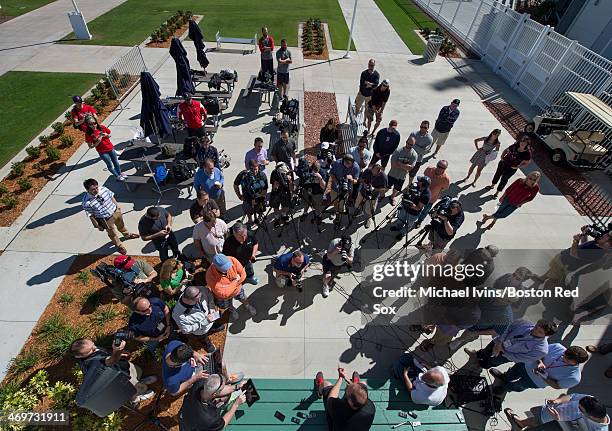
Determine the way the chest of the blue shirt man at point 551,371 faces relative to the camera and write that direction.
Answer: to the viewer's left

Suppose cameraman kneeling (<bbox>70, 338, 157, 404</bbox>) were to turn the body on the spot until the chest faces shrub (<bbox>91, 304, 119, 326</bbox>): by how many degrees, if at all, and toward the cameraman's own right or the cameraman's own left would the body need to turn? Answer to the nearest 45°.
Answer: approximately 90° to the cameraman's own left

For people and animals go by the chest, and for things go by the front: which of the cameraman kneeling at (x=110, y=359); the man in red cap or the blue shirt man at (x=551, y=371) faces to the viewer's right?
the cameraman kneeling

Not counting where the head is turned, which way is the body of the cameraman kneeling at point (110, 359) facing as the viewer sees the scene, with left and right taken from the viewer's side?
facing to the right of the viewer

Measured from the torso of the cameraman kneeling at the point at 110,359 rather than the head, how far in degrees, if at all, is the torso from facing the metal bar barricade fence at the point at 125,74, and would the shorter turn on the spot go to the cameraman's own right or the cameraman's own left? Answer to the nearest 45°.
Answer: approximately 45° to the cameraman's own left

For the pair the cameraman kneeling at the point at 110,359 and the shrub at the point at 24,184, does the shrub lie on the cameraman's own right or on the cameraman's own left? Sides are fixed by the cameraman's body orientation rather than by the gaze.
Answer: on the cameraman's own left
